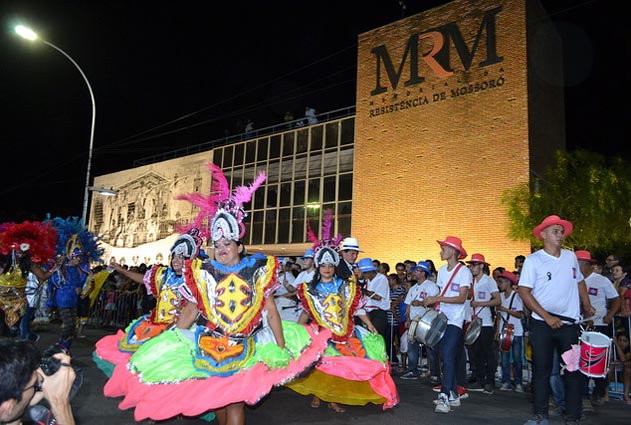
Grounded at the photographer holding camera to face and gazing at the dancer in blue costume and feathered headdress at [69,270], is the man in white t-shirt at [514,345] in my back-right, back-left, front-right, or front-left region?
front-right

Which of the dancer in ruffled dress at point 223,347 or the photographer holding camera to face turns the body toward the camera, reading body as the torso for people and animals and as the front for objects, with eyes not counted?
the dancer in ruffled dress

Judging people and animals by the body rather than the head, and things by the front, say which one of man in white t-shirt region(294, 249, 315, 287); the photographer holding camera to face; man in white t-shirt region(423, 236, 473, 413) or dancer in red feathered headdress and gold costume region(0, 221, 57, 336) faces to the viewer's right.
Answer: the photographer holding camera to face

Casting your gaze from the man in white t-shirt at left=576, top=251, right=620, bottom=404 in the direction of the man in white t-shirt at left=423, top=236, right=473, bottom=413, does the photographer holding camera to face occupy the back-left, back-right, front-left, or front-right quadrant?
front-left

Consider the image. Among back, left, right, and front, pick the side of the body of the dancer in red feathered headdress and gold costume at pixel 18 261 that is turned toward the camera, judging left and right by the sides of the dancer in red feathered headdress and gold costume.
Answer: front

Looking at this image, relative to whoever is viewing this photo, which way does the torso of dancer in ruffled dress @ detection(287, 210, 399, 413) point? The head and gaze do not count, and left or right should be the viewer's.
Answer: facing the viewer

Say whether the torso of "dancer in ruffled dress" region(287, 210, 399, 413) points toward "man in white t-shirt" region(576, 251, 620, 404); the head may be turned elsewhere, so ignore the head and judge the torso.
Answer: no

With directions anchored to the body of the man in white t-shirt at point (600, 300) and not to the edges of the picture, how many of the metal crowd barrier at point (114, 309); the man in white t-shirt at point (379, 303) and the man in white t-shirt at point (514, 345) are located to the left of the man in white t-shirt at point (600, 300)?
0

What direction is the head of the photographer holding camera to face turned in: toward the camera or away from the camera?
away from the camera

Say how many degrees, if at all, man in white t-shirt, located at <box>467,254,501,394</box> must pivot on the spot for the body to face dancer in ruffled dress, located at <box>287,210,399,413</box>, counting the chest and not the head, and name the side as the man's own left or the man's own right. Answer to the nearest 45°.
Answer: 0° — they already face them

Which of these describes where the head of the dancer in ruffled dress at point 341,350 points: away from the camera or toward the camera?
toward the camera

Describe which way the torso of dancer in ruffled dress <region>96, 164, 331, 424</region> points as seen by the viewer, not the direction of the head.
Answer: toward the camera

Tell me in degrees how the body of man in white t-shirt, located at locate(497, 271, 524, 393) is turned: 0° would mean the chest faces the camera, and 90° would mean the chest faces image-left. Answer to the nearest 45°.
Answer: approximately 45°

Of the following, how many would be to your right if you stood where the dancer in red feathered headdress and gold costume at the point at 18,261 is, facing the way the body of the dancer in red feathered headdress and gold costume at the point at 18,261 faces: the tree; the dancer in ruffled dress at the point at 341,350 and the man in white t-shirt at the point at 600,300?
0

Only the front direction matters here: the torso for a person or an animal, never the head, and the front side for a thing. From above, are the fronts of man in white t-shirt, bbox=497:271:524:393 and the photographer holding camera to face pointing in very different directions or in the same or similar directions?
very different directions

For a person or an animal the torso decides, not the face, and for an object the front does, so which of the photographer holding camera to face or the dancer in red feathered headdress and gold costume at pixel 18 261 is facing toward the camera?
the dancer in red feathered headdress and gold costume

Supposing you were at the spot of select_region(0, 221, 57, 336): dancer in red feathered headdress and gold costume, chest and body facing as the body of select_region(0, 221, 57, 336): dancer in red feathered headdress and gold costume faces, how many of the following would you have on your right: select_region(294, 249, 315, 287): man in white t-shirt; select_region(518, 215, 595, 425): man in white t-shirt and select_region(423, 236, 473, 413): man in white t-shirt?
0

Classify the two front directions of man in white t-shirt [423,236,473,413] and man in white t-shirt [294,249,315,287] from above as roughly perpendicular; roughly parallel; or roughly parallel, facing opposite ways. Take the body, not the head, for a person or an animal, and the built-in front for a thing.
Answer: roughly parallel
